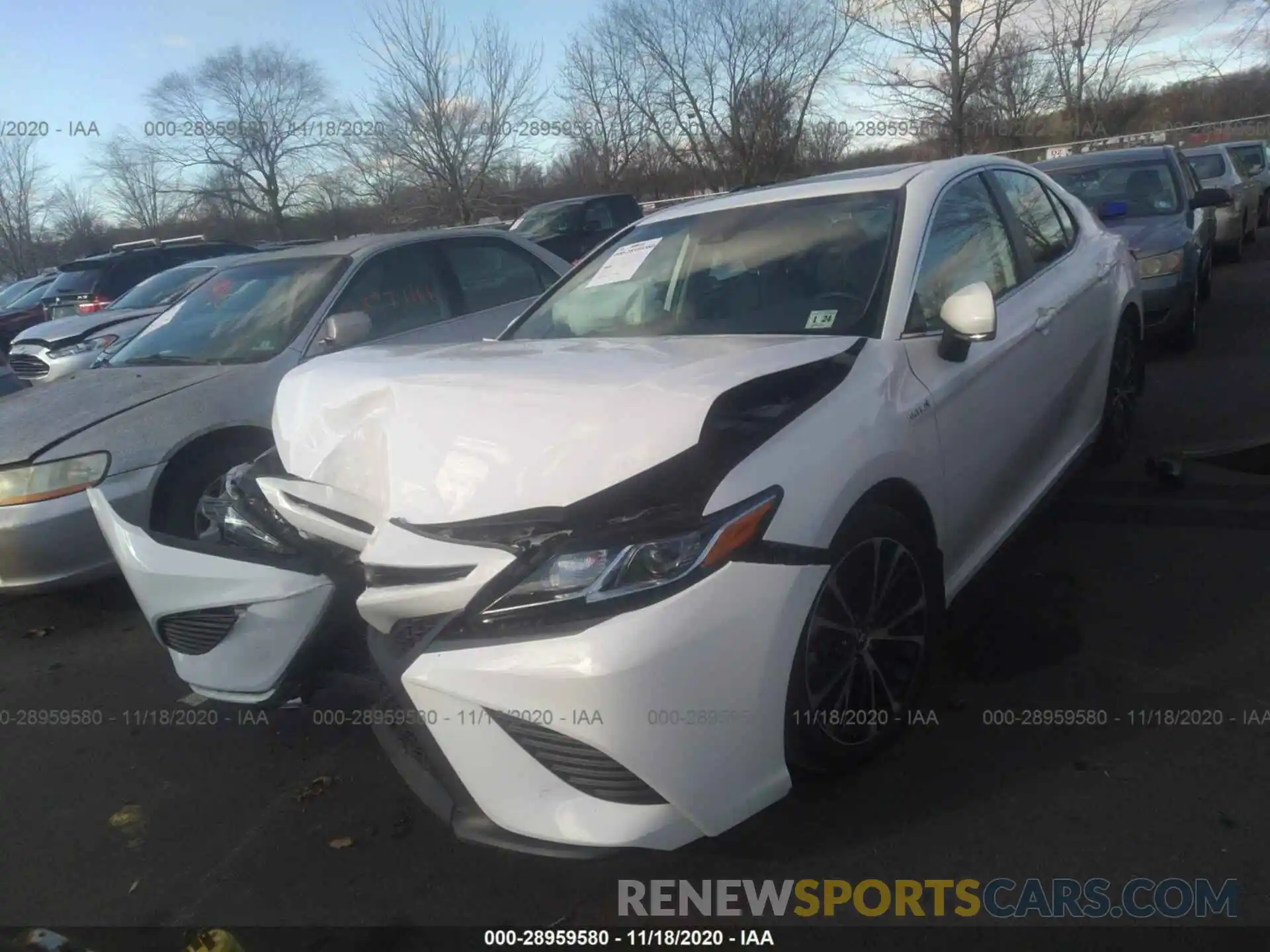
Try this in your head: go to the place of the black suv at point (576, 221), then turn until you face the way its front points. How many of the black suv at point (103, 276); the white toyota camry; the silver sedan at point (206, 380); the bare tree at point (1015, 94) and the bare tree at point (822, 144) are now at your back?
2

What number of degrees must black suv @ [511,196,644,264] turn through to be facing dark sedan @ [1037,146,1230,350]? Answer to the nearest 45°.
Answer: approximately 90° to its left

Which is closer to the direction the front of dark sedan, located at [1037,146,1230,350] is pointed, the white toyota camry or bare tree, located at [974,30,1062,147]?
the white toyota camry

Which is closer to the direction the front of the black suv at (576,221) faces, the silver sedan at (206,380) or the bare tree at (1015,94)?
the silver sedan

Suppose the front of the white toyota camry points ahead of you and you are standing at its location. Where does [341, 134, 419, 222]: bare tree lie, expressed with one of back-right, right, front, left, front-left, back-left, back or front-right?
back-right

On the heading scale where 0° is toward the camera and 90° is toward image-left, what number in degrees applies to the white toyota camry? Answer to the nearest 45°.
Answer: approximately 45°

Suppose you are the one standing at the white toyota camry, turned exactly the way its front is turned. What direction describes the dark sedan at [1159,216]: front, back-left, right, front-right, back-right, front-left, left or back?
back

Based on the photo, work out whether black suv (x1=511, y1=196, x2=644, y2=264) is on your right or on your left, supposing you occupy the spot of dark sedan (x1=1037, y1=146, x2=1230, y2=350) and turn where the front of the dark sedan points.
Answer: on your right

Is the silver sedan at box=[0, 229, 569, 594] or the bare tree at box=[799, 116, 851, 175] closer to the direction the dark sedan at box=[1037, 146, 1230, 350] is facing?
the silver sedan

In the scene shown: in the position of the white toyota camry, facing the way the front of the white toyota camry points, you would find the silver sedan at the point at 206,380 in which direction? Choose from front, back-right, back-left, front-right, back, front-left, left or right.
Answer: right

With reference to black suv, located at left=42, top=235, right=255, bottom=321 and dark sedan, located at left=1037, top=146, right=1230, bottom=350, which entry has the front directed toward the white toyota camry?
the dark sedan

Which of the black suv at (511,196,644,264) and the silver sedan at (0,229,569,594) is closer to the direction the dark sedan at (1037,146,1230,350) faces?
the silver sedan
